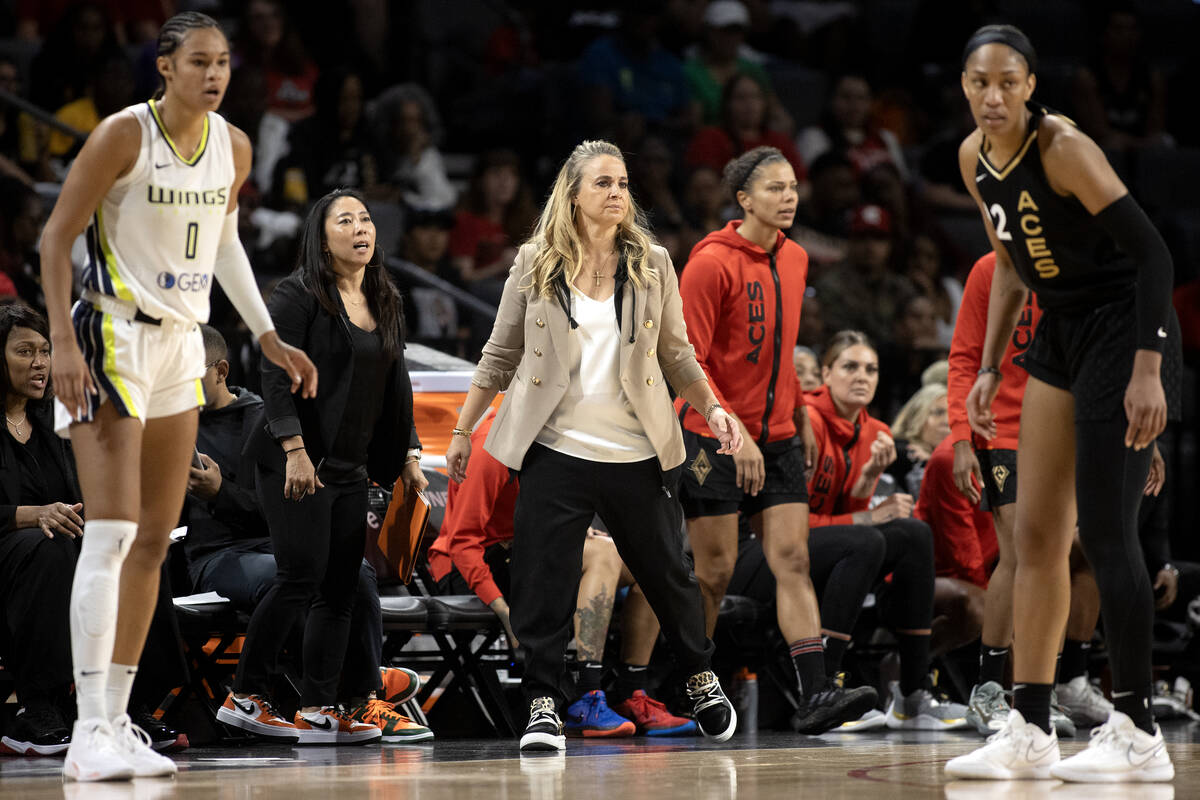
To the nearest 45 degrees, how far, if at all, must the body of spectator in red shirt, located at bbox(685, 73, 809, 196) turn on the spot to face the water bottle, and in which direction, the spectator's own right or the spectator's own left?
0° — they already face it

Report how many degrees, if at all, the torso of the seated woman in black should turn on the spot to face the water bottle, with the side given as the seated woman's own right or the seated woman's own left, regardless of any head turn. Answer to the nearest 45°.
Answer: approximately 45° to the seated woman's own left

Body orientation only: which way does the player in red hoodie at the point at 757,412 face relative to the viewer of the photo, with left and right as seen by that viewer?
facing the viewer and to the right of the viewer

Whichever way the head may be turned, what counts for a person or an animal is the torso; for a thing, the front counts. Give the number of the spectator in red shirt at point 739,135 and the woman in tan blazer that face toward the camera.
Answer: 2

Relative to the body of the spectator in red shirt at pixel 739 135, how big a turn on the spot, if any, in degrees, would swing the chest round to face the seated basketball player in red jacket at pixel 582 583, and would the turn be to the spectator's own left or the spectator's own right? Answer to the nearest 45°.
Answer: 0° — they already face them

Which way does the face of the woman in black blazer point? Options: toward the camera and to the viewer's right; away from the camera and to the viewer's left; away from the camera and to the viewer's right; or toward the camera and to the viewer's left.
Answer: toward the camera and to the viewer's right

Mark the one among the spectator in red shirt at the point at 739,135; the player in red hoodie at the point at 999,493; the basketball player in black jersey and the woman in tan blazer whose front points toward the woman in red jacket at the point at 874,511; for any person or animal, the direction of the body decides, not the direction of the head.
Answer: the spectator in red shirt

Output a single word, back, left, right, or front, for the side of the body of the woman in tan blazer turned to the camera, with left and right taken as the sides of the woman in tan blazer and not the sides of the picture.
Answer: front

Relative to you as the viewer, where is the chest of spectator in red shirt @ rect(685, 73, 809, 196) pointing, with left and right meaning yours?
facing the viewer

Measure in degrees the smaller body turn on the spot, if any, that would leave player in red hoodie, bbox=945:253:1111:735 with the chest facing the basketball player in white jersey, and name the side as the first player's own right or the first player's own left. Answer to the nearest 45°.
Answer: approximately 90° to the first player's own right
